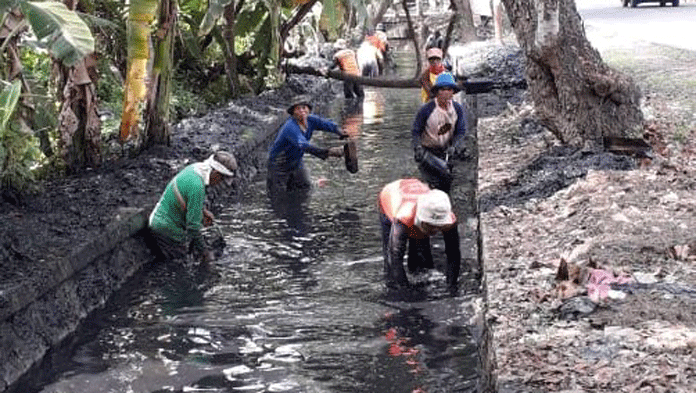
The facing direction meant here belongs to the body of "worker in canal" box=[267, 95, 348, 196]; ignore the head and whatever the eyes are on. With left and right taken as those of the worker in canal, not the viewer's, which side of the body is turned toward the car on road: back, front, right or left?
left

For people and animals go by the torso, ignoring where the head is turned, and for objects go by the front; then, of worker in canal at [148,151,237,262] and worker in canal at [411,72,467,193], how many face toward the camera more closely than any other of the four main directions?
1

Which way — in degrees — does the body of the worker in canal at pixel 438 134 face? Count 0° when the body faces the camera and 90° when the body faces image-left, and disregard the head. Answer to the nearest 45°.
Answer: approximately 0°

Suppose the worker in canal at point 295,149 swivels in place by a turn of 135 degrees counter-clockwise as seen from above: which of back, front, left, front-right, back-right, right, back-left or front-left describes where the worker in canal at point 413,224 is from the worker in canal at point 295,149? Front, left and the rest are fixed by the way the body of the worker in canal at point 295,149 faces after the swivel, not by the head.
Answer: back

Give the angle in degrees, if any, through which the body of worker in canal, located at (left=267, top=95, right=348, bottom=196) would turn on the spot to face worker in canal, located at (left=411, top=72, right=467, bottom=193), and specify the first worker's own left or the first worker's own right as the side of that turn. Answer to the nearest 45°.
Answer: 0° — they already face them

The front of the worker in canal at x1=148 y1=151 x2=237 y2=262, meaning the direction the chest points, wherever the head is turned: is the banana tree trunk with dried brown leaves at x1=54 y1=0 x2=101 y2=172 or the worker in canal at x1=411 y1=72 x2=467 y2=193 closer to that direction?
the worker in canal

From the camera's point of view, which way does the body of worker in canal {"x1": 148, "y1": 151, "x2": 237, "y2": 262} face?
to the viewer's right

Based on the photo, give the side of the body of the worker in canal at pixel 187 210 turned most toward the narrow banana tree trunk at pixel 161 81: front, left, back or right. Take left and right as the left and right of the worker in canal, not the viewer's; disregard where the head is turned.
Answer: left

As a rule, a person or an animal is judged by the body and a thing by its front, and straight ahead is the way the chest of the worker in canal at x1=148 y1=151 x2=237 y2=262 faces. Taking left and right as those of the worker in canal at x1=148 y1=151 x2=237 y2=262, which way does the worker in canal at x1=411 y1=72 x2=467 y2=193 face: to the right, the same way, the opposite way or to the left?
to the right

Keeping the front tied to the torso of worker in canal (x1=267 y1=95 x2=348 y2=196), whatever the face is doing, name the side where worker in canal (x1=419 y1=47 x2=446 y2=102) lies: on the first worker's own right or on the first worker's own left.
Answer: on the first worker's own left

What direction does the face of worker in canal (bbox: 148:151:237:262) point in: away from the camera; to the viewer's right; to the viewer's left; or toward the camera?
to the viewer's right

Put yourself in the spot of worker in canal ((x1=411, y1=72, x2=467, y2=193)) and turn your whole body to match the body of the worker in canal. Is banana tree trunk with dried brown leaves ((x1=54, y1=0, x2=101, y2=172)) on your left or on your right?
on your right

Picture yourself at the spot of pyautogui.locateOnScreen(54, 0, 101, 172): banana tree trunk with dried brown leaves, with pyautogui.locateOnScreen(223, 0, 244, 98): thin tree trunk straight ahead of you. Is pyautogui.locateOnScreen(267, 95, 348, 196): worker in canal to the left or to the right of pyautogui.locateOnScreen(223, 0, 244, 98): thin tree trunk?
right
